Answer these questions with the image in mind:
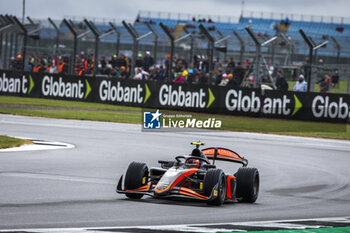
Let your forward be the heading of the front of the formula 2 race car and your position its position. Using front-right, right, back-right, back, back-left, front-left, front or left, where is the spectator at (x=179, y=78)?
back-right

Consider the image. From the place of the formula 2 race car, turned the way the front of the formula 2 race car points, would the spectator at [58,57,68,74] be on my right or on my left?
on my right

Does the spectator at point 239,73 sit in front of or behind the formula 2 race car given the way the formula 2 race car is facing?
behind

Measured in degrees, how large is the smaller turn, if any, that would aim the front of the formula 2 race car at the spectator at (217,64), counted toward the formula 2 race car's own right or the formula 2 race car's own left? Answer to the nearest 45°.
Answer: approximately 135° to the formula 2 race car's own right

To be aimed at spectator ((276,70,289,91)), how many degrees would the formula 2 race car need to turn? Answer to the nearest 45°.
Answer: approximately 135° to its right

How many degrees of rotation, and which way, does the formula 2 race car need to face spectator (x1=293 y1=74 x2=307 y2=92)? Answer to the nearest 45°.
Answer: approximately 135° to its right

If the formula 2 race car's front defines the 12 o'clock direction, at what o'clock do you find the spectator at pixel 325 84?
The spectator is roughly at 5 o'clock from the formula 2 race car.

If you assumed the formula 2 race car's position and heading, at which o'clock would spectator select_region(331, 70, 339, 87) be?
The spectator is roughly at 5 o'clock from the formula 2 race car.

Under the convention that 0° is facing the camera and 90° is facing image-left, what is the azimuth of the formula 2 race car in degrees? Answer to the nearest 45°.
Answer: approximately 45°

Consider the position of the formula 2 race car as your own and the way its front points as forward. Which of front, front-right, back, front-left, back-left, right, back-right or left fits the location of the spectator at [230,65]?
back-right

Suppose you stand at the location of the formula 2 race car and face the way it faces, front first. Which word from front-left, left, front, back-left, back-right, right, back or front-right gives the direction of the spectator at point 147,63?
back-right

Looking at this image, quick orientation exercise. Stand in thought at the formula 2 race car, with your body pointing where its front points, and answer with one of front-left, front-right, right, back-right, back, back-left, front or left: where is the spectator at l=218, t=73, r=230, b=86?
back-right

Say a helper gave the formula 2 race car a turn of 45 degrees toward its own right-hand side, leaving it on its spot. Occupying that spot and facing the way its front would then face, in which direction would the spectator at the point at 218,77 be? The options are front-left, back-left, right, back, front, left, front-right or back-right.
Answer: right
